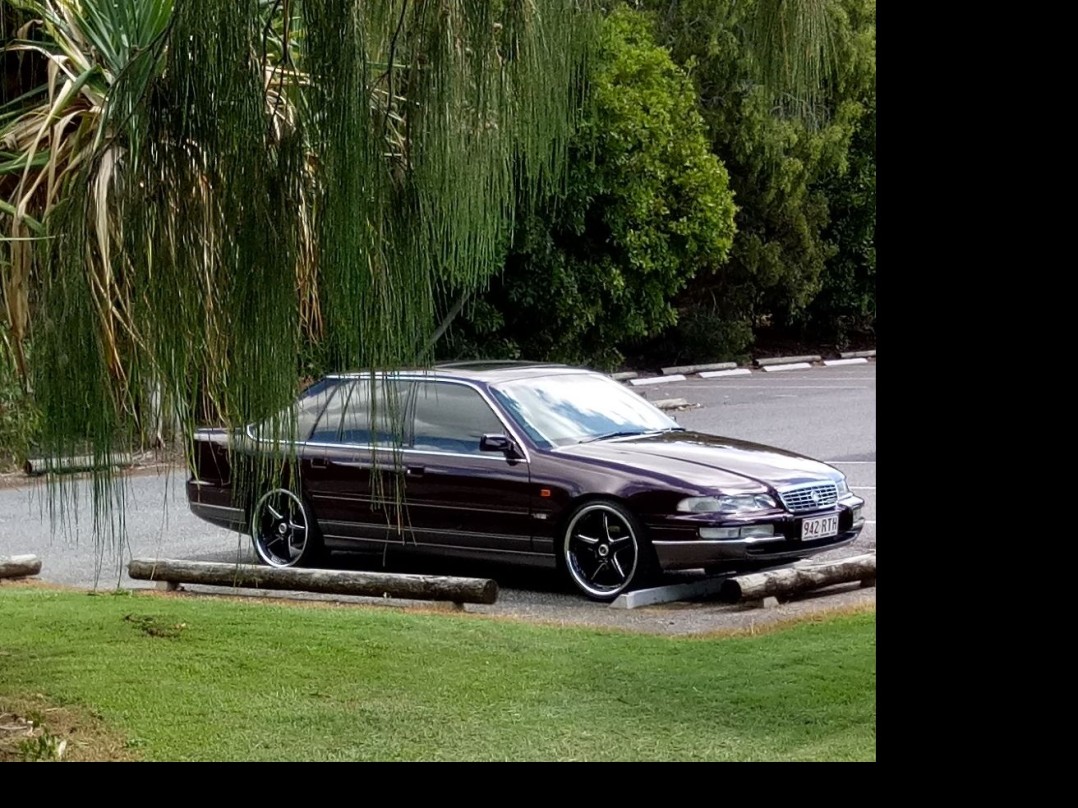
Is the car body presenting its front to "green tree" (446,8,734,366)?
no

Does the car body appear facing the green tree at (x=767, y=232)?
no

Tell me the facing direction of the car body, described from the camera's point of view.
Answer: facing the viewer and to the right of the viewer

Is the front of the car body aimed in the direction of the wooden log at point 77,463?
no

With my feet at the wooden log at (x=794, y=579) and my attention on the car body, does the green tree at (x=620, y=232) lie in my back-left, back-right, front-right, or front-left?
front-right

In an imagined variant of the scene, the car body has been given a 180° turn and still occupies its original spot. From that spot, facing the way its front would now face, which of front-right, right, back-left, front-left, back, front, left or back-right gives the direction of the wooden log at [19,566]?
front-left

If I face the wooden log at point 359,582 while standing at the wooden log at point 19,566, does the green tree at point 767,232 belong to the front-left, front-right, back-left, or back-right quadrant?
front-left
